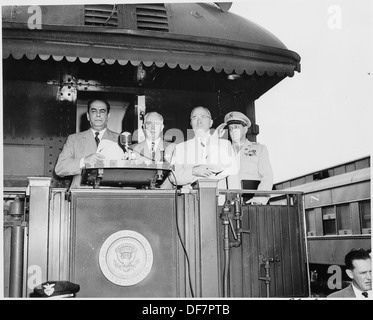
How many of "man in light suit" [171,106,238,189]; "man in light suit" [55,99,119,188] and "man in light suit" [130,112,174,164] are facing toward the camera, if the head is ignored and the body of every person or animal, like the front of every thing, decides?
3

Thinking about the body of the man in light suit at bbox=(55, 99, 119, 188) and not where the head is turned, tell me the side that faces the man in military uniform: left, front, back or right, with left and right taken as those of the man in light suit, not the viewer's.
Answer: left

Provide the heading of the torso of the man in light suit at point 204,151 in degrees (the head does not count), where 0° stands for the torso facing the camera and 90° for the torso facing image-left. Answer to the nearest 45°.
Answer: approximately 0°

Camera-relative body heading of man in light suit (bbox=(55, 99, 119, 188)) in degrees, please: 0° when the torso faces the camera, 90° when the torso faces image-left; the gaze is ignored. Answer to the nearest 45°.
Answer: approximately 0°

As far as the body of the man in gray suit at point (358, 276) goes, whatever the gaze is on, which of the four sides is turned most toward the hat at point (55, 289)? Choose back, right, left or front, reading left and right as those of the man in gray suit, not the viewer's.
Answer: right

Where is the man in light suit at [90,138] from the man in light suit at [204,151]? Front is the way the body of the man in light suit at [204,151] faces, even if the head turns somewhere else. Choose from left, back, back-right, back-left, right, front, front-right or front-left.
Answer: right
